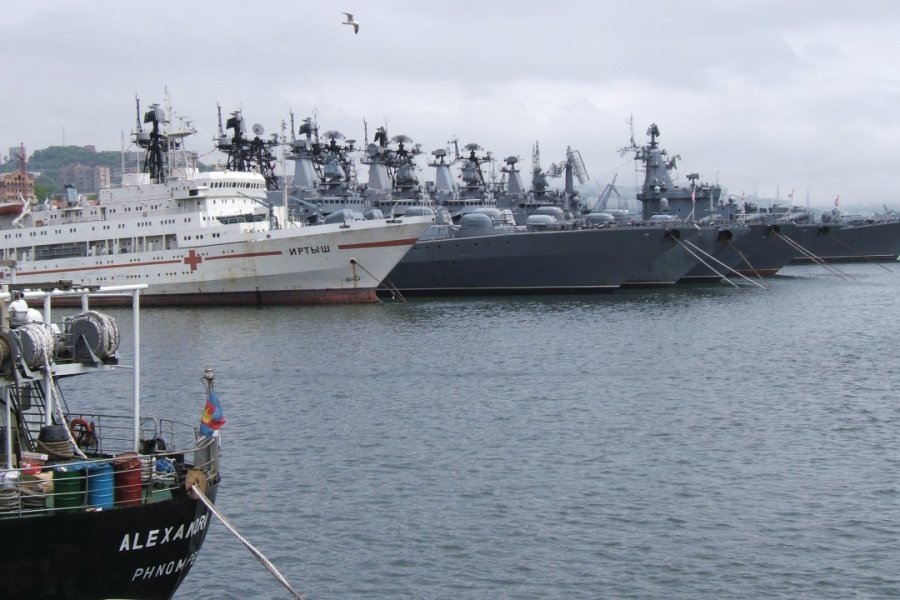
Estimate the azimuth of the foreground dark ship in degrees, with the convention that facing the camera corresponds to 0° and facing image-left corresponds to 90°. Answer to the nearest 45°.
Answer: approximately 90°
